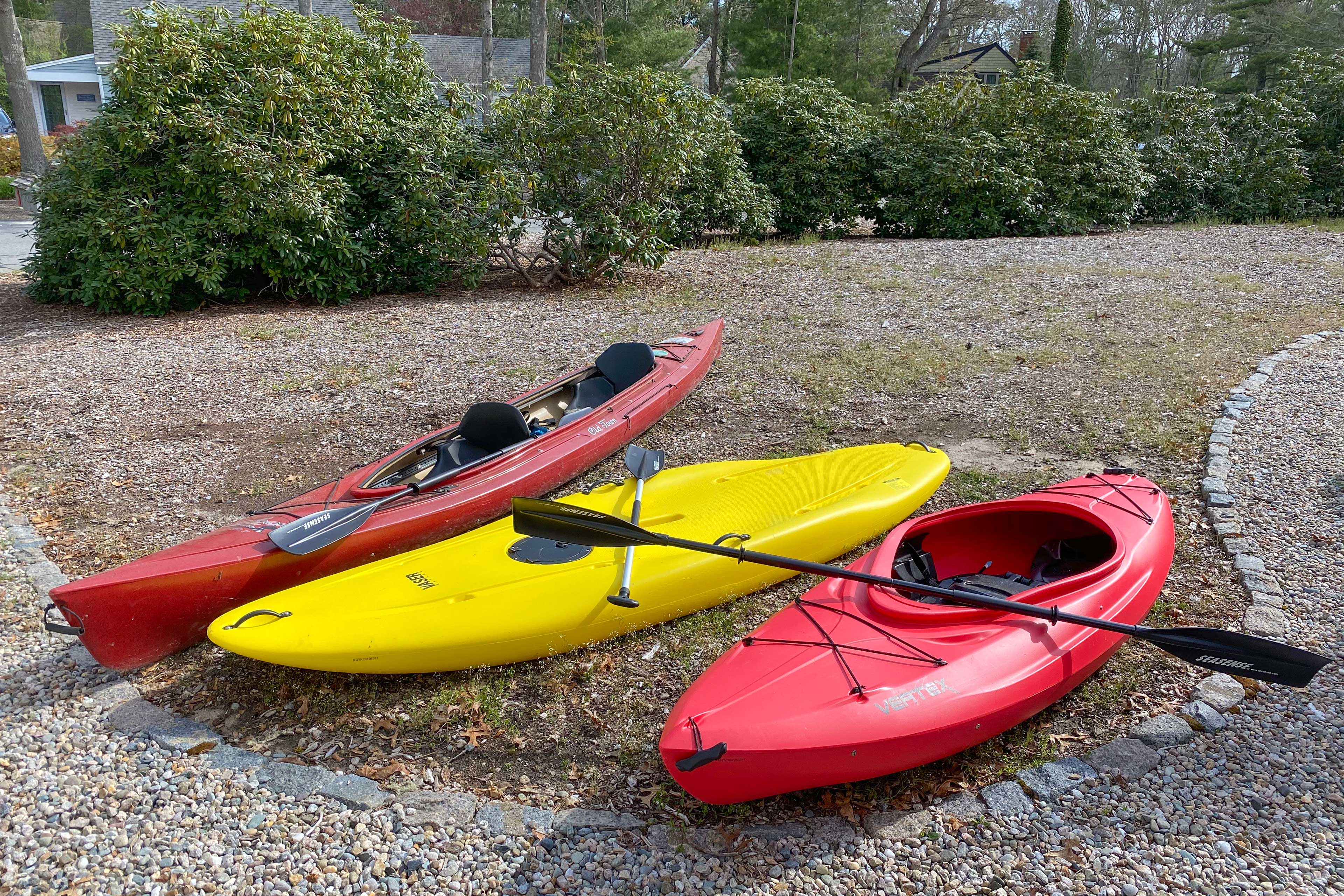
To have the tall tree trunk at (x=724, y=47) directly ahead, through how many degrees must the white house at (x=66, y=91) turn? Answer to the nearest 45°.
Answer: approximately 45° to its left

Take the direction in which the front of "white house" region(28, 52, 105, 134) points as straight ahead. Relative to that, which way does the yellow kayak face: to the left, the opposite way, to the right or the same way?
to the right

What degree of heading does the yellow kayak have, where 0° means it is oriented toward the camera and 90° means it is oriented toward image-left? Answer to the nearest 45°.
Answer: approximately 45°

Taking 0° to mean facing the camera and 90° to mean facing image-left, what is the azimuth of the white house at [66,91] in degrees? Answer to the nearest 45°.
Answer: approximately 0°

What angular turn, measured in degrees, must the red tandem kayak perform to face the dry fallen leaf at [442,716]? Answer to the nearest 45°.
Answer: approximately 45° to its left

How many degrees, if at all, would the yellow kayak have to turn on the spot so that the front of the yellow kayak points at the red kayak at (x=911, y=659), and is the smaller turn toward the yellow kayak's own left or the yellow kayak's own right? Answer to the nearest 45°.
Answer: approximately 90° to the yellow kayak's own left

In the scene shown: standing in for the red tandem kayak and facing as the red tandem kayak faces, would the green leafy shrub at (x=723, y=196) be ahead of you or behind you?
behind

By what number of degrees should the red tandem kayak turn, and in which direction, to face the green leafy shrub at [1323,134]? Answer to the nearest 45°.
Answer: approximately 180°
